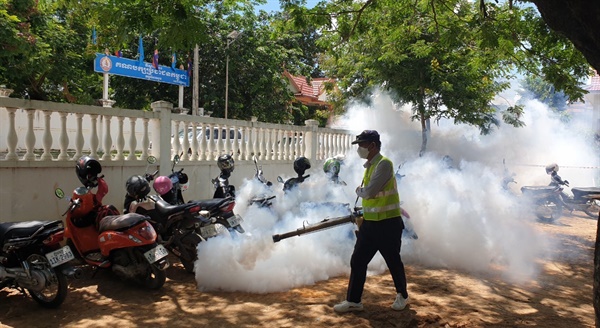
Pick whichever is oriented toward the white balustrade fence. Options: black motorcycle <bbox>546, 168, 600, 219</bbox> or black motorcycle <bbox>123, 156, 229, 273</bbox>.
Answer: black motorcycle <bbox>123, 156, 229, 273</bbox>

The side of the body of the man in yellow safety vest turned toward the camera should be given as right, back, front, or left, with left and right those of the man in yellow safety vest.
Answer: left

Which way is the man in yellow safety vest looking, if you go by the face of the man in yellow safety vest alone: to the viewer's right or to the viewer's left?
to the viewer's left

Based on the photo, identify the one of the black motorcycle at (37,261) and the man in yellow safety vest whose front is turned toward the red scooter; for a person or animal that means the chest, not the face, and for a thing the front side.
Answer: the man in yellow safety vest

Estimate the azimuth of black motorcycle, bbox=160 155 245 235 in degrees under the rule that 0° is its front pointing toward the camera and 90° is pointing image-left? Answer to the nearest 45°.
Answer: approximately 135°

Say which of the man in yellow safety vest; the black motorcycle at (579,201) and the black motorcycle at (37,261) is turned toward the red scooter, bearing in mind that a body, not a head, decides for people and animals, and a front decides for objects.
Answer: the man in yellow safety vest

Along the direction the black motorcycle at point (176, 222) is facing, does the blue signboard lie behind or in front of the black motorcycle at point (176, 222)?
in front

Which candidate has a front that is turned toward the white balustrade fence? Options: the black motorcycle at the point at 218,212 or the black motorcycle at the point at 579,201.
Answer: the black motorcycle at the point at 218,212

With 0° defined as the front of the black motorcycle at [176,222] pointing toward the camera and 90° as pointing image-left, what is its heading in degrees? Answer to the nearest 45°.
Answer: approximately 135°

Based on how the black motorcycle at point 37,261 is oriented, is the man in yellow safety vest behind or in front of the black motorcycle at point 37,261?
behind

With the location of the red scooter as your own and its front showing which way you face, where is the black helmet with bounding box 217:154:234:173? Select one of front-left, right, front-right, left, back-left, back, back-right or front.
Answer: right
